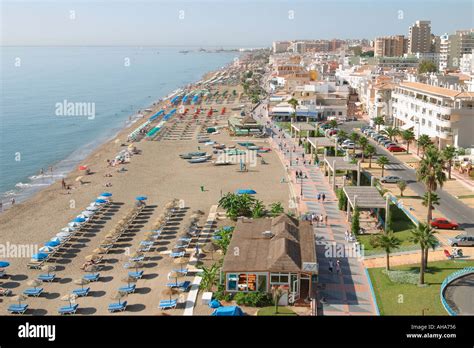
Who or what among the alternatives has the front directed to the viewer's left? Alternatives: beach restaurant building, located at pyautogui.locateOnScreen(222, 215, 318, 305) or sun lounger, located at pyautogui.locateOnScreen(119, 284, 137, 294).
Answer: the sun lounger

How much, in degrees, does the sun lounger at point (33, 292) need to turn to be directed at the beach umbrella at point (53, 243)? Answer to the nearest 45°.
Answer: approximately 90° to its right

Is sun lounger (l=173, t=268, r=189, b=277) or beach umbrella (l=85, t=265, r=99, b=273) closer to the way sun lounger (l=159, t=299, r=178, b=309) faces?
the beach umbrella

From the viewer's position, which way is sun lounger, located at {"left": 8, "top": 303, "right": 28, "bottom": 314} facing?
facing to the left of the viewer

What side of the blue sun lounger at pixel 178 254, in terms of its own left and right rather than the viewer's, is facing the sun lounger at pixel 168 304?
left

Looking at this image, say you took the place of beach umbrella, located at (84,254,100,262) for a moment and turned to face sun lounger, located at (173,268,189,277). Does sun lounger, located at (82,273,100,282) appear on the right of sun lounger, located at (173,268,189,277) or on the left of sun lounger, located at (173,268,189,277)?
right

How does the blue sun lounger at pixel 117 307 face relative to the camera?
to the viewer's left

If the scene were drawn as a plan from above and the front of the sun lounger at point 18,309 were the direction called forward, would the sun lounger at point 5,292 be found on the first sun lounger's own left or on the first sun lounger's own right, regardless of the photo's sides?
on the first sun lounger's own right

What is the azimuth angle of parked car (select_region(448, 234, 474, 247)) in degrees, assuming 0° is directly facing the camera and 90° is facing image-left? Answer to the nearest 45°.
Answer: approximately 90°

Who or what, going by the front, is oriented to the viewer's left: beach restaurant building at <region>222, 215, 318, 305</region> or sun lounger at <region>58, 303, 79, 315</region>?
the sun lounger

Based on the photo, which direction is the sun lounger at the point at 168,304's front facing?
to the viewer's left

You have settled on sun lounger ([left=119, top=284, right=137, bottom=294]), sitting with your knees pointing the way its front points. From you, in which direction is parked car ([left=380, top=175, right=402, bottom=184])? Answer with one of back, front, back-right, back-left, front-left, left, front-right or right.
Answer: back-right

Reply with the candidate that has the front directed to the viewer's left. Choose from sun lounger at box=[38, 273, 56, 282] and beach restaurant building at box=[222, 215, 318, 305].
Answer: the sun lounger

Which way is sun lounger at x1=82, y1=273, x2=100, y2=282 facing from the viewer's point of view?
to the viewer's left

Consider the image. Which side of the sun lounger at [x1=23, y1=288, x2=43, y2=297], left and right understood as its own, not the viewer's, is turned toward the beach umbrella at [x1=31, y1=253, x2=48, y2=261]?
right

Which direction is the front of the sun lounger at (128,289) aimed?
to the viewer's left
